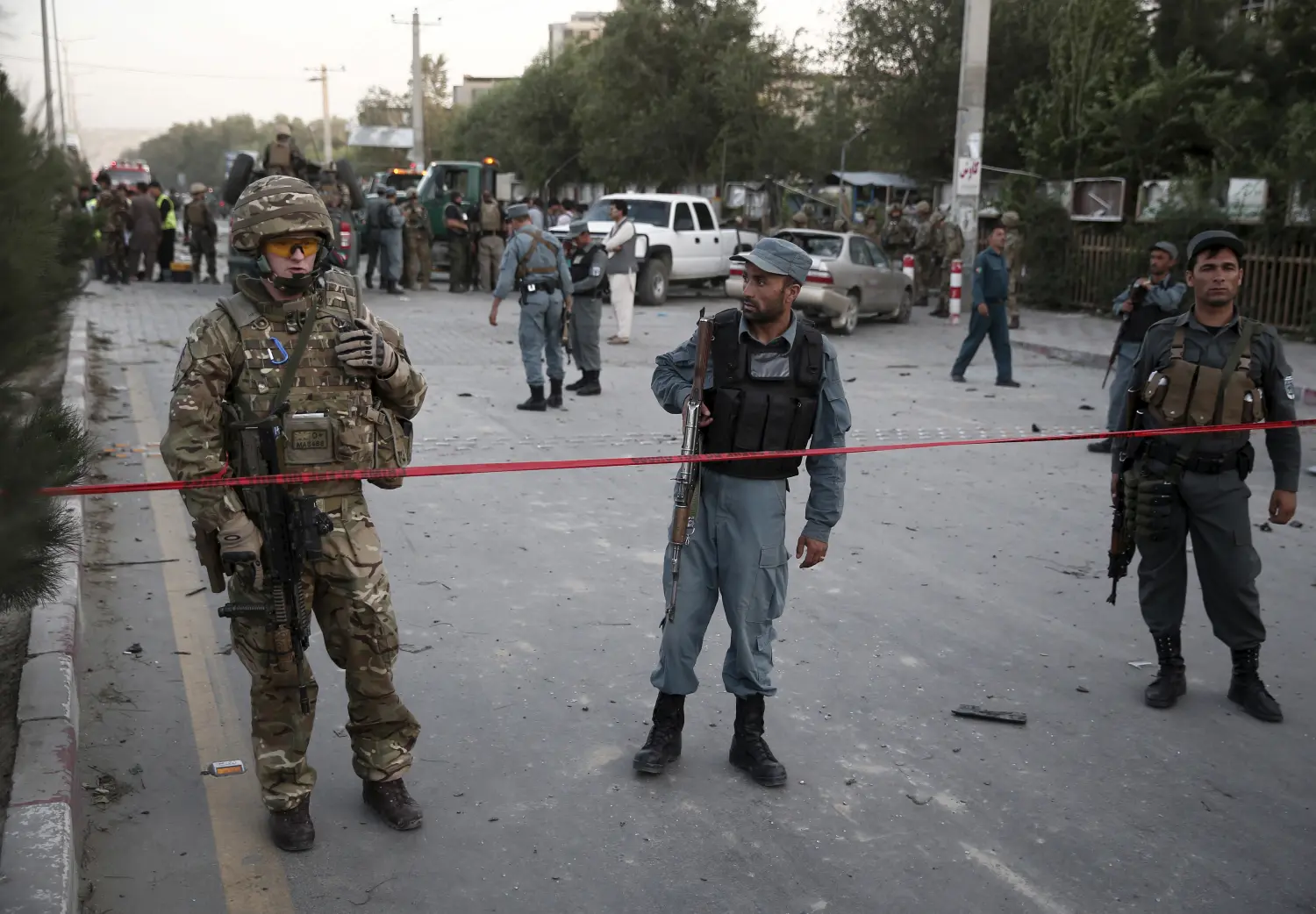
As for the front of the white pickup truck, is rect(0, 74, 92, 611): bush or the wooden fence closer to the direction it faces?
the bush

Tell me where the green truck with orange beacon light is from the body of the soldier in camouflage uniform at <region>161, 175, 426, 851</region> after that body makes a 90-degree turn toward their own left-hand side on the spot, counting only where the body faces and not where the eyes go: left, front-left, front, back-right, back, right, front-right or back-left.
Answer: left

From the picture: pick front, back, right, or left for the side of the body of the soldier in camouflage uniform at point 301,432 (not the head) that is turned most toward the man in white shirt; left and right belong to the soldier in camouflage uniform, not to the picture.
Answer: back

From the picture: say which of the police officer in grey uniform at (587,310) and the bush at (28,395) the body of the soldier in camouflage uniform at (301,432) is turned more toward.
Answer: the bush

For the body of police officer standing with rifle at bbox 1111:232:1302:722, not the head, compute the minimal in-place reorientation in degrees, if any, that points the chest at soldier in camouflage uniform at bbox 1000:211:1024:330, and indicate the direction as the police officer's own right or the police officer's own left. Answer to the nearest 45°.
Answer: approximately 180°

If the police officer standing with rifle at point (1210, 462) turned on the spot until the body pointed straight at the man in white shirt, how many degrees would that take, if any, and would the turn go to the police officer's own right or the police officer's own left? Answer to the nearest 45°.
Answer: approximately 135° to the police officer's own right

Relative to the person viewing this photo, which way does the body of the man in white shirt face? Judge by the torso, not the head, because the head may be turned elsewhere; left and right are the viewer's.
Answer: facing to the left of the viewer
